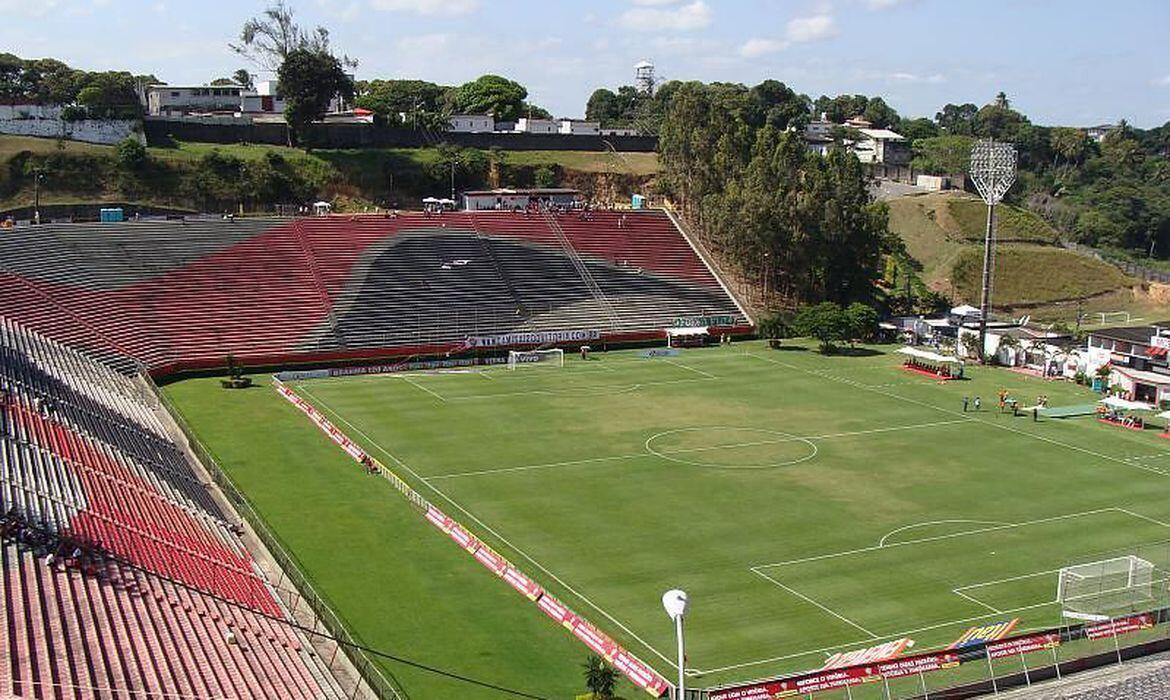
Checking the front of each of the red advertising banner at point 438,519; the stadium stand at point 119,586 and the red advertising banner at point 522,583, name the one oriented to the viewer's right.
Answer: the stadium stand

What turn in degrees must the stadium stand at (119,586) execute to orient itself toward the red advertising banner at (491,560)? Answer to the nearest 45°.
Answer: approximately 45° to its left

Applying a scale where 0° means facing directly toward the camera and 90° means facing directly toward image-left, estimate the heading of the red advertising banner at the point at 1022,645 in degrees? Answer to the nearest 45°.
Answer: approximately 315°

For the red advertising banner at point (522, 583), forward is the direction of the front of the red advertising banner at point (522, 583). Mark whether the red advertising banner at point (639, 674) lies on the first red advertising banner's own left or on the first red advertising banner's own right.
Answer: on the first red advertising banner's own left

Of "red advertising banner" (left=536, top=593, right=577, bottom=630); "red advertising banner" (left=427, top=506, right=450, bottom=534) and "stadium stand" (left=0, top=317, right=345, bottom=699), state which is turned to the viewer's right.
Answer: the stadium stand

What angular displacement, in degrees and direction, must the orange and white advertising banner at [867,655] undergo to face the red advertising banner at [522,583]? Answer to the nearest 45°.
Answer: approximately 135° to its right
